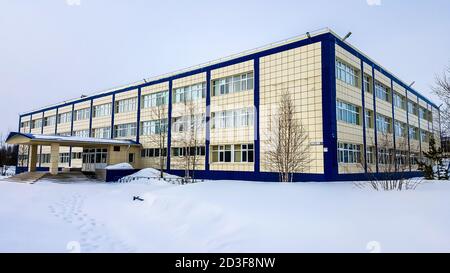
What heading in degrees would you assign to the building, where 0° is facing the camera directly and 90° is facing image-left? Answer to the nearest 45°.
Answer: approximately 45°
